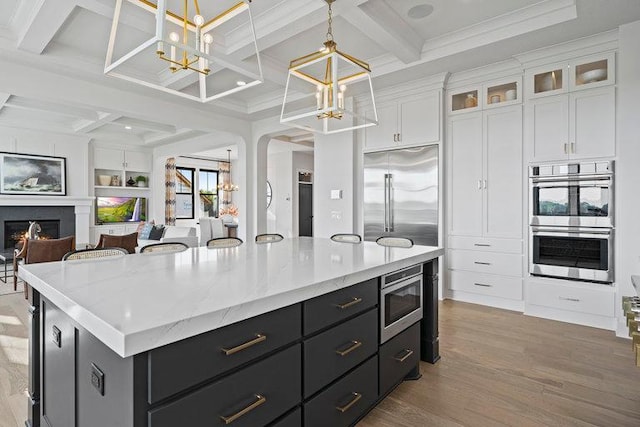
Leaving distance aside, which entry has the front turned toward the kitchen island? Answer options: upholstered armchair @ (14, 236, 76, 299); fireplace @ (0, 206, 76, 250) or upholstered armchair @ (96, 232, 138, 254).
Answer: the fireplace

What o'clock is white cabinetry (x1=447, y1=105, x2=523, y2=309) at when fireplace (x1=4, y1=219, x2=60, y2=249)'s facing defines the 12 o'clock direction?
The white cabinetry is roughly at 11 o'clock from the fireplace.

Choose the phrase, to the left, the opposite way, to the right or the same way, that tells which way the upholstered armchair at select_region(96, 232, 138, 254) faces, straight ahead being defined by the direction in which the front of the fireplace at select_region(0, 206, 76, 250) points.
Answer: the opposite way

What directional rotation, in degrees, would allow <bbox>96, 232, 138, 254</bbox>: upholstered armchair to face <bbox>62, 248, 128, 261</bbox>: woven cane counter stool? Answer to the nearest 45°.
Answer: approximately 180°

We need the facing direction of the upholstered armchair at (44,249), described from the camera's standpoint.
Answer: facing away from the viewer and to the left of the viewer

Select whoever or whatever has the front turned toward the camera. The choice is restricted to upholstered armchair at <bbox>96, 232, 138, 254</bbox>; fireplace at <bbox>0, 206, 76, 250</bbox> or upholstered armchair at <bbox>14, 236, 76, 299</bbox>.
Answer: the fireplace

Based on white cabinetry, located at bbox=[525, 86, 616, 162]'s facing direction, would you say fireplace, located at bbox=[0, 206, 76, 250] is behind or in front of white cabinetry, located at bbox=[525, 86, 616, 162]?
in front

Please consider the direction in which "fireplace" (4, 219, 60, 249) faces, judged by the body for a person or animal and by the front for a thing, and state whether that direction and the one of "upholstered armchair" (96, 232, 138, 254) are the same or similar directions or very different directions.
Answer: very different directions

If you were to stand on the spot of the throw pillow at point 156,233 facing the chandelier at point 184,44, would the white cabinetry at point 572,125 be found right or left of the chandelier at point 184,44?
left

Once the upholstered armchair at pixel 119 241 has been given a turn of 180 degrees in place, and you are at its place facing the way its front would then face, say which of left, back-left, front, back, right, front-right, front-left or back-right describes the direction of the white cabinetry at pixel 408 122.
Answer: front-left

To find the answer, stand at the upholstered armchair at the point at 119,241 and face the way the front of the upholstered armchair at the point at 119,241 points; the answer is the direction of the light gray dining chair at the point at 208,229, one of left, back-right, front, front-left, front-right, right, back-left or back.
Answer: front-right

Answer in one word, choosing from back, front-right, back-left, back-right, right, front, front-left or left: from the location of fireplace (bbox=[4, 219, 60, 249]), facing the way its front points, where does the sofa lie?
front-left

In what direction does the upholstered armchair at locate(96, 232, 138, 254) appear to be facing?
away from the camera

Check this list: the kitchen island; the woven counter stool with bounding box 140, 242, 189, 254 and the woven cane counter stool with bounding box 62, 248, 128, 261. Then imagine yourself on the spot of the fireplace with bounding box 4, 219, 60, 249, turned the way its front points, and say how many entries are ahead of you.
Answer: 3

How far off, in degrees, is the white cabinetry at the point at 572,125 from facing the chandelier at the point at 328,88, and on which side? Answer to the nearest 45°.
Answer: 0° — it already faces it
